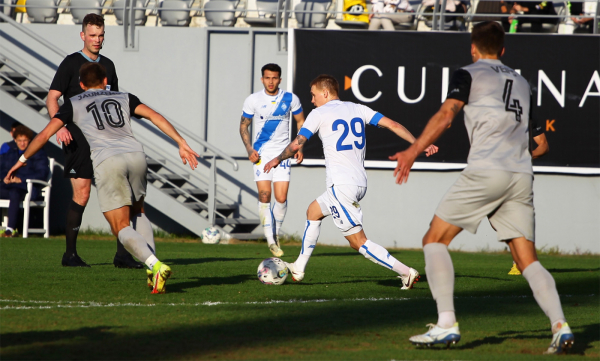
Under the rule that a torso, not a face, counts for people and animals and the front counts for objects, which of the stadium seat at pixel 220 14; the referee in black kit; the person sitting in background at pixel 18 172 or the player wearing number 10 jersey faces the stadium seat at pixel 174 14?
the player wearing number 10 jersey

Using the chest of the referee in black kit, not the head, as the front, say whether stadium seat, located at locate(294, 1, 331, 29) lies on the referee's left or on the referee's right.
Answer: on the referee's left

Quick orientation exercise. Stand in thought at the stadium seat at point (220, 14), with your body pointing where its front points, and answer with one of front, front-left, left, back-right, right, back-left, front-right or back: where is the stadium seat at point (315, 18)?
left

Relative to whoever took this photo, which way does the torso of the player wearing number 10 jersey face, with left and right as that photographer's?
facing away from the viewer

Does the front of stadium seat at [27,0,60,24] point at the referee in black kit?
yes

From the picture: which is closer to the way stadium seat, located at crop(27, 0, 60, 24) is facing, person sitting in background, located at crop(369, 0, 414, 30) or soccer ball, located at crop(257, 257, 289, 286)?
the soccer ball

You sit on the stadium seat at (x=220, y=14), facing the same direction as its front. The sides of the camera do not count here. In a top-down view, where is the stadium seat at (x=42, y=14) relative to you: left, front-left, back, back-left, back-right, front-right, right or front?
right

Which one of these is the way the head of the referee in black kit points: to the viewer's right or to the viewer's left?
to the viewer's right

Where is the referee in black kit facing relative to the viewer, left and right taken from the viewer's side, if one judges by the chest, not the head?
facing the viewer and to the right of the viewer

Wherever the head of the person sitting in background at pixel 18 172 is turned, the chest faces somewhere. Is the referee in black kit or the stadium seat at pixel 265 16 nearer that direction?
the referee in black kit

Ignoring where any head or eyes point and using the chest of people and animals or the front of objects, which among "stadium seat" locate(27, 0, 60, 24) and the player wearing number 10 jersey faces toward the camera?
the stadium seat

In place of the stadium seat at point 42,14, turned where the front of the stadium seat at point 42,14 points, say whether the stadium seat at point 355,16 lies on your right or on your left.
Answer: on your left

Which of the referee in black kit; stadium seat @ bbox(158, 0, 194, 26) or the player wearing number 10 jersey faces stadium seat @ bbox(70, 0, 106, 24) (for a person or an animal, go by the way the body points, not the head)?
the player wearing number 10 jersey

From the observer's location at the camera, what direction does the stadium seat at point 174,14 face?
facing the viewer

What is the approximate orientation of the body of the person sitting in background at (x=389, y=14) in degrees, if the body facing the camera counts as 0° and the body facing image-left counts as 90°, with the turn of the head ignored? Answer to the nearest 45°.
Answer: approximately 0°

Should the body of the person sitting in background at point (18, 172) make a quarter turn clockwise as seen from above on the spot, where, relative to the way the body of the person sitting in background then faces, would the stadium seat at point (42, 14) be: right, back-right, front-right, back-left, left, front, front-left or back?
front-right

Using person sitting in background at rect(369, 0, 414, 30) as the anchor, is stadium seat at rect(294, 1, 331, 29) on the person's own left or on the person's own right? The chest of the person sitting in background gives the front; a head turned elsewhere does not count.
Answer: on the person's own right

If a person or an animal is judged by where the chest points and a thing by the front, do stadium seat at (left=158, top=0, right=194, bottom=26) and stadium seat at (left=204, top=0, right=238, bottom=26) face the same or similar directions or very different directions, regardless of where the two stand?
same or similar directions

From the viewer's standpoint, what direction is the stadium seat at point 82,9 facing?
toward the camera
